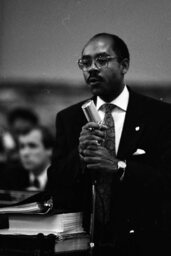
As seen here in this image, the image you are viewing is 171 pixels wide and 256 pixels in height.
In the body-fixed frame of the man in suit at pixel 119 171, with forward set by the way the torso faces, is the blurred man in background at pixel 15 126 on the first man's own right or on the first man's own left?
on the first man's own right

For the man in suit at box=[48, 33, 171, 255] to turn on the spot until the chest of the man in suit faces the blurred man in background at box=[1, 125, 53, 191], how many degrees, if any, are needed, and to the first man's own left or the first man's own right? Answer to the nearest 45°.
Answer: approximately 90° to the first man's own right

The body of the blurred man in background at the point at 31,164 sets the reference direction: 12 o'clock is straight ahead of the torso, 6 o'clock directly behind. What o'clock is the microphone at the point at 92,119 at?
The microphone is roughly at 10 o'clock from the blurred man in background.

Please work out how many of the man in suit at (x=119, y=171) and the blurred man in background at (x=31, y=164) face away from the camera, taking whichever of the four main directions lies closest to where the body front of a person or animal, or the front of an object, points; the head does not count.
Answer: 0

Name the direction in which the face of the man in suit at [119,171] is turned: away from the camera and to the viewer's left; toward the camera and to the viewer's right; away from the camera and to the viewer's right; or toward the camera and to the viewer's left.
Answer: toward the camera and to the viewer's left

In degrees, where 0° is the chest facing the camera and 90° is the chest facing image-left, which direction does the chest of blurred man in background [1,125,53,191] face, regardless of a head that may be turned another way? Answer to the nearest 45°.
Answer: approximately 45°

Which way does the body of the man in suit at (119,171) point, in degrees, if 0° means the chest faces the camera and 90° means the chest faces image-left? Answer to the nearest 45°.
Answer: approximately 45°

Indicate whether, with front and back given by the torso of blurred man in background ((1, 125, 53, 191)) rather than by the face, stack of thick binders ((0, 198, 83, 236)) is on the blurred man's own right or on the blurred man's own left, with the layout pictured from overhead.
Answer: on the blurred man's own left
